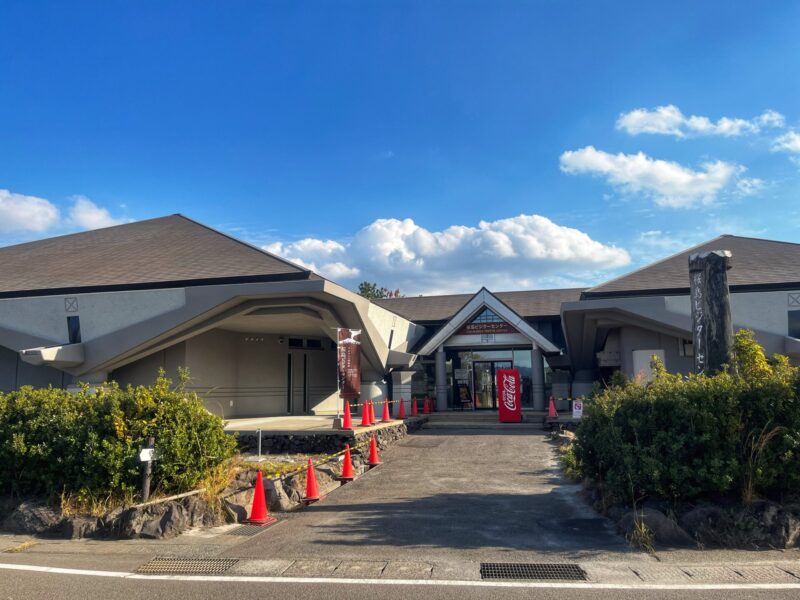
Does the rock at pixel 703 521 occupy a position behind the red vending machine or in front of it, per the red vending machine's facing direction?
in front

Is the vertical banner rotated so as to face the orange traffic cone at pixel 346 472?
yes

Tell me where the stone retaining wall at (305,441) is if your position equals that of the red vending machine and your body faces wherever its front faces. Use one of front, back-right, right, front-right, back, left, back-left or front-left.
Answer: front-right

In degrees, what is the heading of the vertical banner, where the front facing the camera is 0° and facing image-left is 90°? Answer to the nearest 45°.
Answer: approximately 0°

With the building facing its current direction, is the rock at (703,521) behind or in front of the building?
in front

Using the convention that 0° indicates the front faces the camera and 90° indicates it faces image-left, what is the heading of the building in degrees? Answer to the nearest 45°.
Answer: approximately 0°
